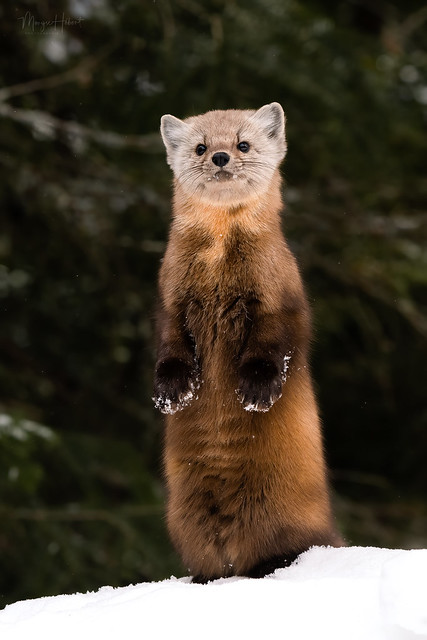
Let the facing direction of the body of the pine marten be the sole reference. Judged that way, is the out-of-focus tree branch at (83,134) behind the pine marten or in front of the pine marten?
behind

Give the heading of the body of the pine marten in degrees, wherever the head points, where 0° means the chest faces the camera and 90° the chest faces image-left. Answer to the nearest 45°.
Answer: approximately 0°
